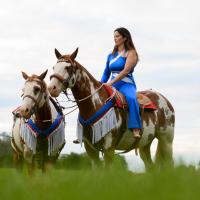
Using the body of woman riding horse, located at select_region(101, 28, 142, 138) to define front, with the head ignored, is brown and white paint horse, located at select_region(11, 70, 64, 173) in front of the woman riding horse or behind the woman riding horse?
in front

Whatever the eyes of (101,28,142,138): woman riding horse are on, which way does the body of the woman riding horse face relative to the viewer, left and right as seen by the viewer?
facing the viewer and to the left of the viewer
